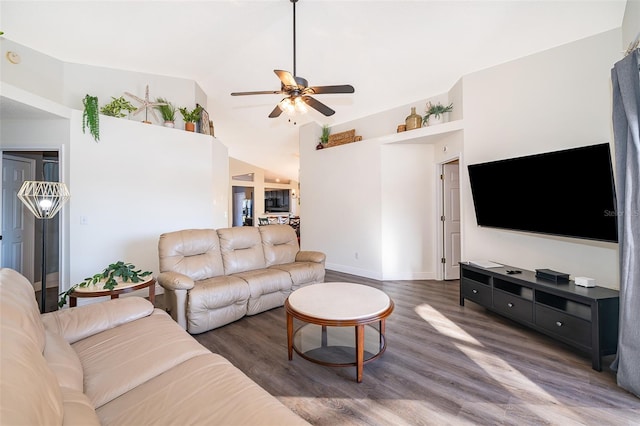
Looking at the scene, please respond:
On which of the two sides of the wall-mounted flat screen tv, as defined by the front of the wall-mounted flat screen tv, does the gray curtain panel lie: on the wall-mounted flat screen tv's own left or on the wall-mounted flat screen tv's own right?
on the wall-mounted flat screen tv's own left

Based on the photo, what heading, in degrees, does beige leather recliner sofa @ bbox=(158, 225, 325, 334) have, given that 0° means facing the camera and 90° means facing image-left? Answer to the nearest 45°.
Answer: approximately 315°

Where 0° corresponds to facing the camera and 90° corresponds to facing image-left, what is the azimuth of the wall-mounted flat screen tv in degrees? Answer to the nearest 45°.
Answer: approximately 45°

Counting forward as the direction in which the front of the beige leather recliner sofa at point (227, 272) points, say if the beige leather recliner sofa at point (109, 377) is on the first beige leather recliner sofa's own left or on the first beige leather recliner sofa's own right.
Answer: on the first beige leather recliner sofa's own right

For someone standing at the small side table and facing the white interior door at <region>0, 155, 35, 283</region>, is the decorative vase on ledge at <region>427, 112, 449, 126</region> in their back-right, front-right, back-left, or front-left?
back-right
